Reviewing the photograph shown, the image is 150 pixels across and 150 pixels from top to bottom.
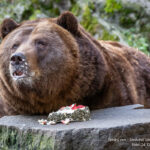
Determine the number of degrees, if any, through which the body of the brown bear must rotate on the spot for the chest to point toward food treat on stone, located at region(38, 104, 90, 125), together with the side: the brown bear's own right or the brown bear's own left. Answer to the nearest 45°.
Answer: approximately 45° to the brown bear's own left

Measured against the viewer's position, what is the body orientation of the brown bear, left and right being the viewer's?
facing the viewer and to the left of the viewer
